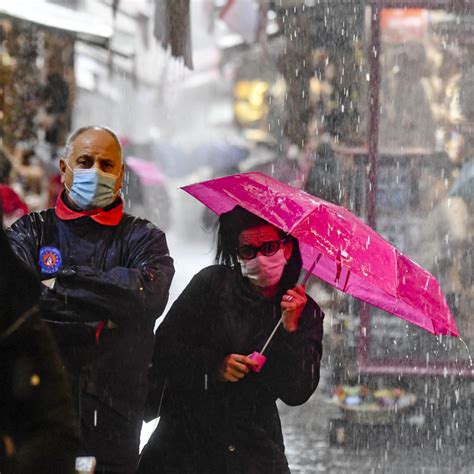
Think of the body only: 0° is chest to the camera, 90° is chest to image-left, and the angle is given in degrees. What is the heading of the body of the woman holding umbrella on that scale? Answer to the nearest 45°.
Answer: approximately 0°

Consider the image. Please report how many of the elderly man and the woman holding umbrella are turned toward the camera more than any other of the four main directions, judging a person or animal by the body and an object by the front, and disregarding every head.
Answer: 2

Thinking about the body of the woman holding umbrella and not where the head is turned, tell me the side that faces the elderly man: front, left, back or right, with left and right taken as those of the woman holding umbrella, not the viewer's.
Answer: right

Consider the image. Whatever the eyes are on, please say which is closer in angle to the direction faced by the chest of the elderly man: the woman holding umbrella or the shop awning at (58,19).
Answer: the woman holding umbrella

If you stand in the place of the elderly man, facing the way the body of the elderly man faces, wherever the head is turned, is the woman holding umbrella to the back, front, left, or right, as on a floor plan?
left

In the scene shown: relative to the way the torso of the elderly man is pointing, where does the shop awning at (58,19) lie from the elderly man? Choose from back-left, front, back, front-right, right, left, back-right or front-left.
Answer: back

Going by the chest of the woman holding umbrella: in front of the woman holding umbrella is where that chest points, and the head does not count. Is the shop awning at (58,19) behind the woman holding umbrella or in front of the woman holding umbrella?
behind
